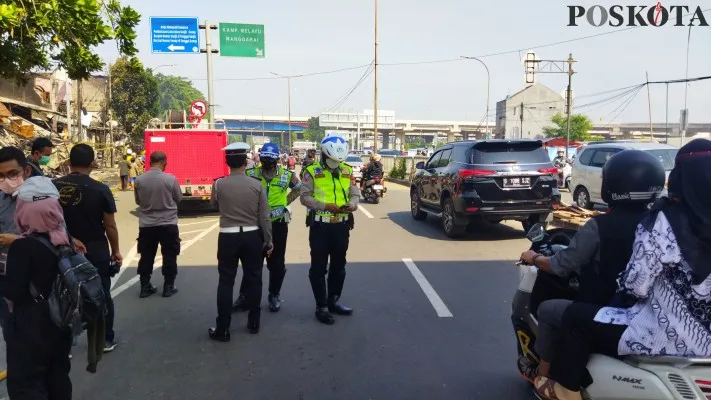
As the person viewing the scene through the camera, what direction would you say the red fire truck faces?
facing away from the viewer

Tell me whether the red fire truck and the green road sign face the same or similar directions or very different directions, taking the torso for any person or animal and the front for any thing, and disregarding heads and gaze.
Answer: very different directions

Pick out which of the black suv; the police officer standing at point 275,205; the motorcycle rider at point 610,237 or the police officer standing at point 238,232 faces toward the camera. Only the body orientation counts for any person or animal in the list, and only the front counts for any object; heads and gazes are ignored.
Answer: the police officer standing at point 275,205

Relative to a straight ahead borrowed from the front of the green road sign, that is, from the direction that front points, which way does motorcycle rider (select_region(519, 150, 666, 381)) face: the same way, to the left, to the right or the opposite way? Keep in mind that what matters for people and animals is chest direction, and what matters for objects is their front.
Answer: the opposite way

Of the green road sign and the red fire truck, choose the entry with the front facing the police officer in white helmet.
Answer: the green road sign

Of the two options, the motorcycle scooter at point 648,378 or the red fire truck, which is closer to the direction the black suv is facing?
the red fire truck

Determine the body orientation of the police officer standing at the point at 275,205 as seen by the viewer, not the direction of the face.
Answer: toward the camera

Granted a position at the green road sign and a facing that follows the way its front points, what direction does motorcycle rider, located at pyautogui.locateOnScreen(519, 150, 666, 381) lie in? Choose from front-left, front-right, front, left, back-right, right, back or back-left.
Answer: front

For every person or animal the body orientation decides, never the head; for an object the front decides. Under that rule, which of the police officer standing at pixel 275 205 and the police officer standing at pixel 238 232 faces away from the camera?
the police officer standing at pixel 238 232

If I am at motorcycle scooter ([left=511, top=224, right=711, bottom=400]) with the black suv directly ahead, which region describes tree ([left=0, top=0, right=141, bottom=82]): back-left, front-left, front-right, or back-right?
front-left

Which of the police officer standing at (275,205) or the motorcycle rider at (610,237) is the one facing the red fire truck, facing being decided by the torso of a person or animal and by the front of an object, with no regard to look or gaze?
the motorcycle rider

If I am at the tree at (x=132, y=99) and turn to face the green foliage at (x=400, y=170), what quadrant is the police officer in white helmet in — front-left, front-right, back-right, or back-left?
front-right

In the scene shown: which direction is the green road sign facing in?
toward the camera

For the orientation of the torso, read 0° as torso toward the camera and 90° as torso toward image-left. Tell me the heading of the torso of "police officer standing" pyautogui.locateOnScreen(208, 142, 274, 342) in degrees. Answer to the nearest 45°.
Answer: approximately 180°

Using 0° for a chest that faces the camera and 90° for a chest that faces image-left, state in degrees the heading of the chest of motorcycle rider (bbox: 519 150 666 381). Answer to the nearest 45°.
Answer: approximately 135°
